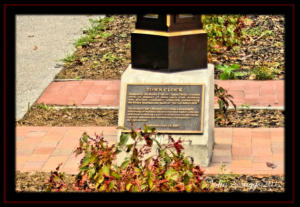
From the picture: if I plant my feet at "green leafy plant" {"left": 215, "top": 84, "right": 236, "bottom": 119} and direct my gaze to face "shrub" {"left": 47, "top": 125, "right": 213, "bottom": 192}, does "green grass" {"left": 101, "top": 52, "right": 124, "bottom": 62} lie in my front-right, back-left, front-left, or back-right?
back-right

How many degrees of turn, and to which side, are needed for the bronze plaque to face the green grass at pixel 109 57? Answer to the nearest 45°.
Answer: approximately 180°

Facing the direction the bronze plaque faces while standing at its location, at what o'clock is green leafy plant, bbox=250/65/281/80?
The green leafy plant is roughly at 7 o'clock from the bronze plaque.

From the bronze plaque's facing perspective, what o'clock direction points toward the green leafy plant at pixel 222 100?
The green leafy plant is roughly at 7 o'clock from the bronze plaque.

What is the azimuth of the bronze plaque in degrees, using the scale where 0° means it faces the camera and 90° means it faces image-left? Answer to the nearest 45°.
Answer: approximately 0°

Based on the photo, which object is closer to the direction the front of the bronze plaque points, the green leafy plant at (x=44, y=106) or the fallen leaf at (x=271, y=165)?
the fallen leaf

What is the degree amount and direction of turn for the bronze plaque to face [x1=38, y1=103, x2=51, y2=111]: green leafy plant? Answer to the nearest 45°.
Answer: approximately 135° to its right

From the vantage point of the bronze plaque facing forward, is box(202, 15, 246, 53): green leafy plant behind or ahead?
behind

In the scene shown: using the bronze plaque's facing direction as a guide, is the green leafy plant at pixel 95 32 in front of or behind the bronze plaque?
behind
